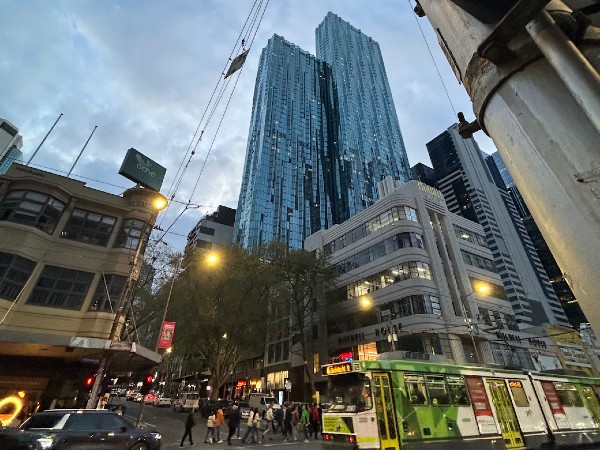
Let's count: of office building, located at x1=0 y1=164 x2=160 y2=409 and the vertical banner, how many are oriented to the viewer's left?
0

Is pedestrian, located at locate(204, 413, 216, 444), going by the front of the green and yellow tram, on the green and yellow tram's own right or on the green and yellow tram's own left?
on the green and yellow tram's own right

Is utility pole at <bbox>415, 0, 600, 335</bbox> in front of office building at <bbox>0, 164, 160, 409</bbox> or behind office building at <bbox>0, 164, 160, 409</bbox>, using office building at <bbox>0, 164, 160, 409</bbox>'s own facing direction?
in front

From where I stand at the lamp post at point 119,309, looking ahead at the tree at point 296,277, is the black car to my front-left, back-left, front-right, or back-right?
back-right

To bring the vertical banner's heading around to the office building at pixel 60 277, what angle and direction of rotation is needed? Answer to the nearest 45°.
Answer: approximately 90° to its right

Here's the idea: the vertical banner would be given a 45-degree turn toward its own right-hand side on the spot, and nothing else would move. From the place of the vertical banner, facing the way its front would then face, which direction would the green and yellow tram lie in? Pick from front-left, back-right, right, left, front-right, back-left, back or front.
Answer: left

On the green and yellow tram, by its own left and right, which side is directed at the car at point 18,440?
front

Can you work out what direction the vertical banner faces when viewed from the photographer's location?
facing the viewer

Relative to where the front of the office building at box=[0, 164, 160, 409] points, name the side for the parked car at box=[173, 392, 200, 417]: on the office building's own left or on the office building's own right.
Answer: on the office building's own left

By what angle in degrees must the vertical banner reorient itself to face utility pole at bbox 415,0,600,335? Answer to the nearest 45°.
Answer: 0° — it already faces it

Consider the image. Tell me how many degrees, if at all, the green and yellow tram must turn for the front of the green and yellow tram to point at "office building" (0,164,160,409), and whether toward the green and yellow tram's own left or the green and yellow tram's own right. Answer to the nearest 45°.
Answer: approximately 45° to the green and yellow tram's own right

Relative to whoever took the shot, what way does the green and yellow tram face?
facing the viewer and to the left of the viewer

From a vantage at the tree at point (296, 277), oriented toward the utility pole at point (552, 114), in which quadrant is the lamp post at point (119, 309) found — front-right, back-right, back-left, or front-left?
front-right

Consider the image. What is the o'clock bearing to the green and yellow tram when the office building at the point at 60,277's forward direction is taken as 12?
The green and yellow tram is roughly at 12 o'clock from the office building.

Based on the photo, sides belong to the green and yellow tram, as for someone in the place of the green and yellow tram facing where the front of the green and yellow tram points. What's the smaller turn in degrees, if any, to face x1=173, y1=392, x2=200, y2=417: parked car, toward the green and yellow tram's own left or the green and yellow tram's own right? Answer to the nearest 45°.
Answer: approximately 90° to the green and yellow tram's own right

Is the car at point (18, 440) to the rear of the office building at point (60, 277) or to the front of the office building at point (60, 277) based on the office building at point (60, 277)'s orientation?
to the front
